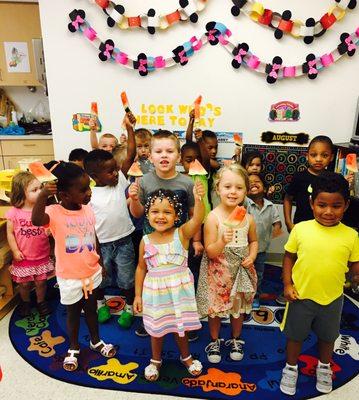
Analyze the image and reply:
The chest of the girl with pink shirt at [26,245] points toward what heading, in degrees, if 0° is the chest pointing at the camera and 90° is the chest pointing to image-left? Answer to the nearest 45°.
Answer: approximately 315°

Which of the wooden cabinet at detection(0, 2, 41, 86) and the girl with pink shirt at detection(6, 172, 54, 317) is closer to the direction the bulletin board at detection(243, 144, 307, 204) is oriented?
the girl with pink shirt

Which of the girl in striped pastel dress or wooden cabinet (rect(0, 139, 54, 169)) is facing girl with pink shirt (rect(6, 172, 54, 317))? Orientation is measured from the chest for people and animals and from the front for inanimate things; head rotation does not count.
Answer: the wooden cabinet

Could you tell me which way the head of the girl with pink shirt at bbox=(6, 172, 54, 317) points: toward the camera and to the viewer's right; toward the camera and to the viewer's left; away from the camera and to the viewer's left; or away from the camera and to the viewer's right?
toward the camera and to the viewer's right

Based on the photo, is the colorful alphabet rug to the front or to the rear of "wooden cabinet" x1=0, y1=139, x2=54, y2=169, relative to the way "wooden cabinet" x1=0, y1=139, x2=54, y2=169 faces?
to the front

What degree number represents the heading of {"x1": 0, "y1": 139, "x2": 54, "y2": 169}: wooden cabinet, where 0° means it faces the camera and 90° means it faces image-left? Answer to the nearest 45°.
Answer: approximately 0°

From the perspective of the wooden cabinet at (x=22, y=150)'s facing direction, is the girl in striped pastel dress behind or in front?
in front

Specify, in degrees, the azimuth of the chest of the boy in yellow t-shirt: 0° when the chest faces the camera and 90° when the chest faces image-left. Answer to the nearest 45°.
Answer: approximately 0°

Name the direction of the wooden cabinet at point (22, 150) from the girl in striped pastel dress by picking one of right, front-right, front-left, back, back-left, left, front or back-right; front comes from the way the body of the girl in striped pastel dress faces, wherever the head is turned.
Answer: back-right

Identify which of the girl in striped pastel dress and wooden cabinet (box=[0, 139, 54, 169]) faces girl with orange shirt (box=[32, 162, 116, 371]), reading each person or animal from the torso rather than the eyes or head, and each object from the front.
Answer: the wooden cabinet
